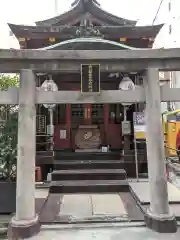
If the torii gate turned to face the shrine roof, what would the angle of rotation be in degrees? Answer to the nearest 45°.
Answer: approximately 180°

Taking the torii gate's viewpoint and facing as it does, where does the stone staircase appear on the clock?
The stone staircase is roughly at 6 o'clock from the torii gate.

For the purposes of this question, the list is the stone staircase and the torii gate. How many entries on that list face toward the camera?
2

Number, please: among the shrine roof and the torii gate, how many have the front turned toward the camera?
2

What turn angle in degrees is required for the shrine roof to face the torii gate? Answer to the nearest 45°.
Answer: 0° — it already faces it

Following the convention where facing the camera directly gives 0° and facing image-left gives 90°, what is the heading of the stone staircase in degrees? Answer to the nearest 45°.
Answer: approximately 0°

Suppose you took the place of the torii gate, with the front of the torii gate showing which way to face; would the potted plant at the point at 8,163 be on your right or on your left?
on your right
